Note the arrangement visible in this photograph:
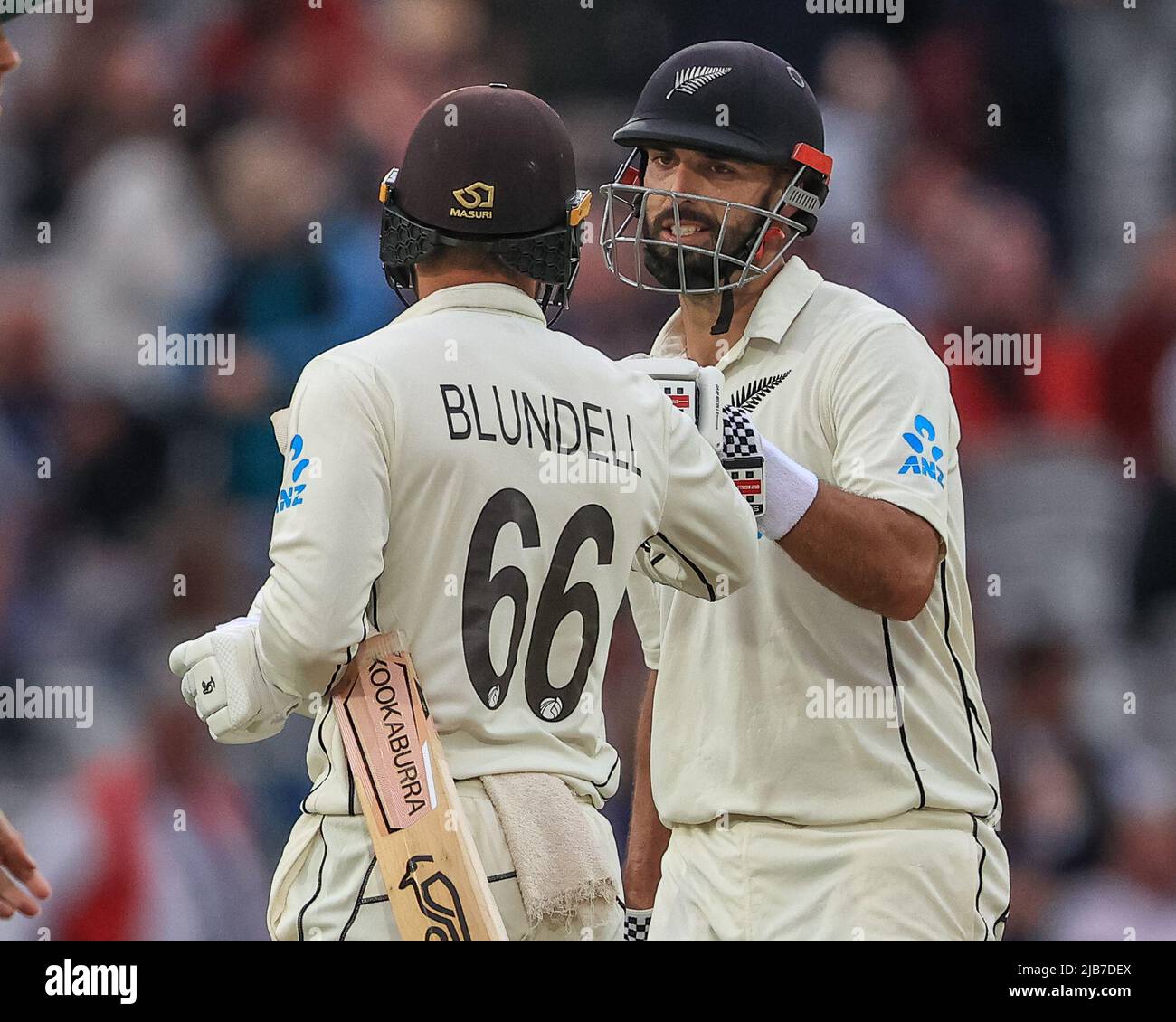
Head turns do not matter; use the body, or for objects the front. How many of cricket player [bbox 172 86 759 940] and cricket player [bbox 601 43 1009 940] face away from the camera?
1

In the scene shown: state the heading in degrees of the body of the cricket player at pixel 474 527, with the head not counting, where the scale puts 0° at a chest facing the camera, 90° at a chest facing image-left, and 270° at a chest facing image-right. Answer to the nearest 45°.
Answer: approximately 180°

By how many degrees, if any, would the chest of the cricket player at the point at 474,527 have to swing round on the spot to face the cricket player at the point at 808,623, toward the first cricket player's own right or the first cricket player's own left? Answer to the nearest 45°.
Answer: approximately 45° to the first cricket player's own right

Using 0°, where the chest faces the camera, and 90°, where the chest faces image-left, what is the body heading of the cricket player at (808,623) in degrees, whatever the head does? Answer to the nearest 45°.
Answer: approximately 45°

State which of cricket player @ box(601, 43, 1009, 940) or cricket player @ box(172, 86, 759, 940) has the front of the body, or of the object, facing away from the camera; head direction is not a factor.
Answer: cricket player @ box(172, 86, 759, 940)

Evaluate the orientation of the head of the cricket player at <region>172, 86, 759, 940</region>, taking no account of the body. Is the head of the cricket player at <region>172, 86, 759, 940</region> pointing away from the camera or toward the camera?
away from the camera
